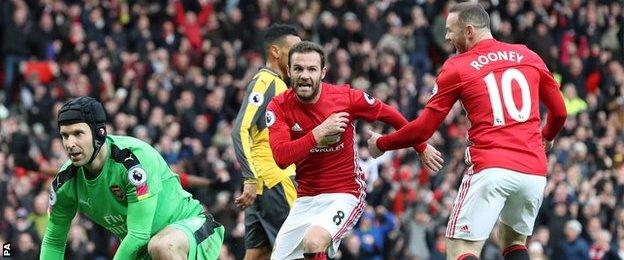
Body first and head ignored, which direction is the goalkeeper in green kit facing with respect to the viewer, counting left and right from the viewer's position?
facing the viewer and to the left of the viewer

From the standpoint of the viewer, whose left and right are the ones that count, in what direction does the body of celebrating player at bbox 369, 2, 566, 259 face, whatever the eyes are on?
facing away from the viewer and to the left of the viewer

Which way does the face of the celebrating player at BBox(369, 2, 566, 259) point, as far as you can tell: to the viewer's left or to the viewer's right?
to the viewer's left

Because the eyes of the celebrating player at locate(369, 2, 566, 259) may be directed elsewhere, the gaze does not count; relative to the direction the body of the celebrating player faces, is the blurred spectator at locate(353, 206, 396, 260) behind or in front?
in front

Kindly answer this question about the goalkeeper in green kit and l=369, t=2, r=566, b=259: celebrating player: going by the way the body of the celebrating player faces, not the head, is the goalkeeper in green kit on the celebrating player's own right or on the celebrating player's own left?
on the celebrating player's own left

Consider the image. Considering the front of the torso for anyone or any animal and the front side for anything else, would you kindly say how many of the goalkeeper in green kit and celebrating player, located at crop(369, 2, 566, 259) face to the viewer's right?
0

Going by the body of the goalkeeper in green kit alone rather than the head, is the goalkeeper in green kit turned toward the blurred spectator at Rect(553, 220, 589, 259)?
no

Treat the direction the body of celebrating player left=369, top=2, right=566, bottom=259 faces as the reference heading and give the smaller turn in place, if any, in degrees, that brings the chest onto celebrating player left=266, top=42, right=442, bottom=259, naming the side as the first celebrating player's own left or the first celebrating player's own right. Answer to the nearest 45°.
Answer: approximately 45° to the first celebrating player's own left

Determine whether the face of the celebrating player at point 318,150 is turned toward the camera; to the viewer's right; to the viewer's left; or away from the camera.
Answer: toward the camera
